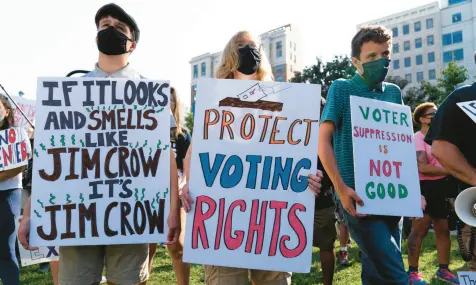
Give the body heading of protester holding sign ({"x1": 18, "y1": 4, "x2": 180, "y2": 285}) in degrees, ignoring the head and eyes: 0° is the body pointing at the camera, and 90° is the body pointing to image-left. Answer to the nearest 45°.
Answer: approximately 0°

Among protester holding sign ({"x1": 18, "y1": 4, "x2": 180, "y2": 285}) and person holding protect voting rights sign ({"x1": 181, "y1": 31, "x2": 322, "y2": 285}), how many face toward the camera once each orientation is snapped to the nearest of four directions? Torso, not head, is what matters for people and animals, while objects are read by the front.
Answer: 2

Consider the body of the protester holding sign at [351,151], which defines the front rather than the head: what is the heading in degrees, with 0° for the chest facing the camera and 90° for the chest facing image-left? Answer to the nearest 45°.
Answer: approximately 315°

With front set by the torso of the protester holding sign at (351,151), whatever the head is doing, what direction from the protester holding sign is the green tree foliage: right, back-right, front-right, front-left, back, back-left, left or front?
back-left

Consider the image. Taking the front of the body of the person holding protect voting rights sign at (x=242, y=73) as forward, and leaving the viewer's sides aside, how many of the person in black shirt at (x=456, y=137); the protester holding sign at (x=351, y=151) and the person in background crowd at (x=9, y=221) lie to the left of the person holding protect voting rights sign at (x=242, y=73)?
2

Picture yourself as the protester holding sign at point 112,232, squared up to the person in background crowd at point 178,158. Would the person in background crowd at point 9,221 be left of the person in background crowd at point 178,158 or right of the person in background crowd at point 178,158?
left

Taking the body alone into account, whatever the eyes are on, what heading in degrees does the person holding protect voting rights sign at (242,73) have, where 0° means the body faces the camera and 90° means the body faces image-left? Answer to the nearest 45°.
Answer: approximately 0°
